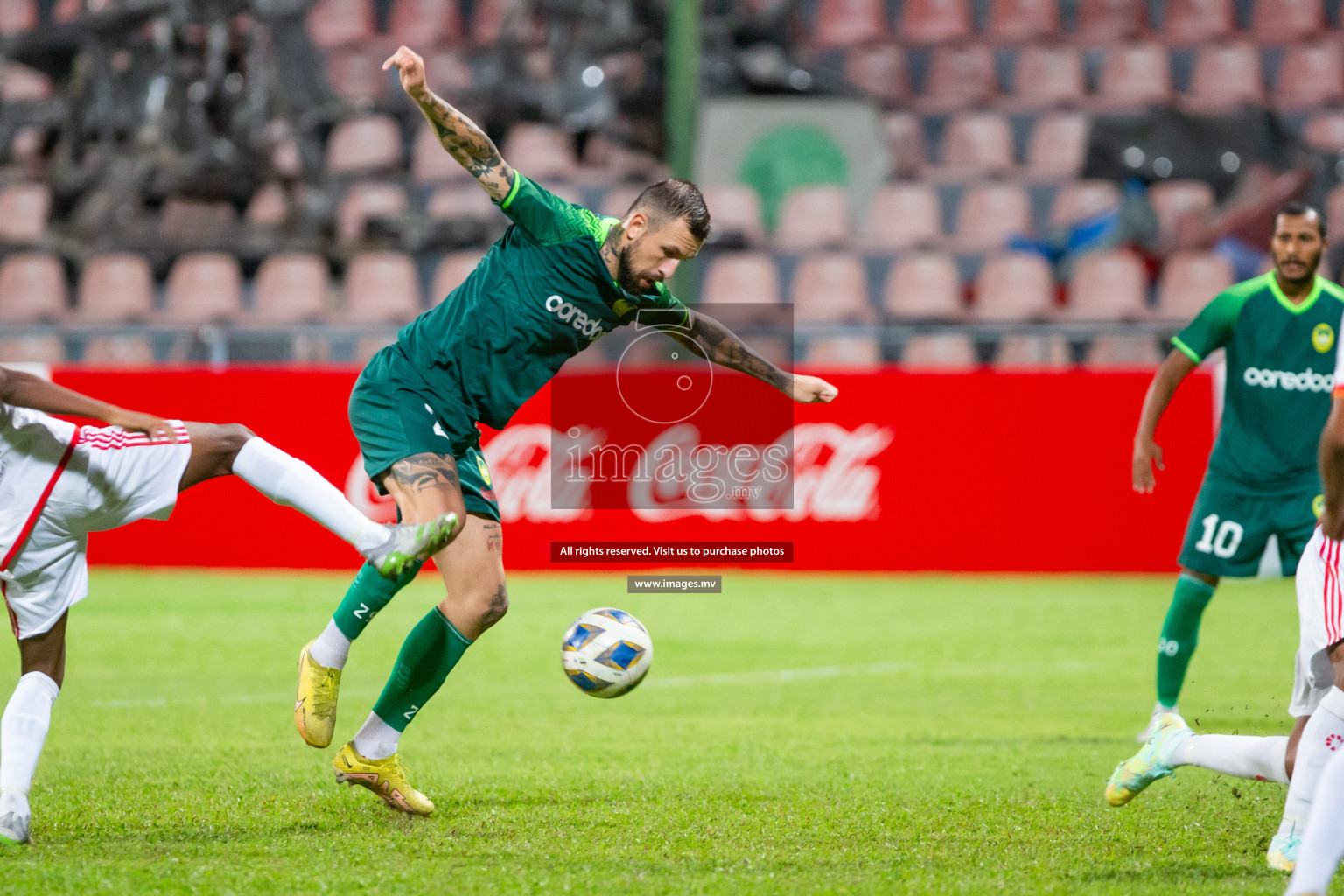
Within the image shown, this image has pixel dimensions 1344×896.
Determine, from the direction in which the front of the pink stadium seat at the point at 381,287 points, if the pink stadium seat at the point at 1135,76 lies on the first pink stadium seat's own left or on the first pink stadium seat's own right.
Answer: on the first pink stadium seat's own left

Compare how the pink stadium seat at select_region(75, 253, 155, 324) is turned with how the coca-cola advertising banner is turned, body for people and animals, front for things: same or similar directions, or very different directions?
same or similar directions

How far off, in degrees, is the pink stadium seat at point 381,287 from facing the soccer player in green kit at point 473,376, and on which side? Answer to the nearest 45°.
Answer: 0° — it already faces them

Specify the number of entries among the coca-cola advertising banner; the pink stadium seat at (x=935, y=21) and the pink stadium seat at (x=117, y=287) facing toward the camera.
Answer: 3

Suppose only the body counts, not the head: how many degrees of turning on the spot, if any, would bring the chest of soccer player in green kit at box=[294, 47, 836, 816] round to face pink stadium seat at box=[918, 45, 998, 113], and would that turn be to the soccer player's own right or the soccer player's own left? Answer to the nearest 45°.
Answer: approximately 135° to the soccer player's own left

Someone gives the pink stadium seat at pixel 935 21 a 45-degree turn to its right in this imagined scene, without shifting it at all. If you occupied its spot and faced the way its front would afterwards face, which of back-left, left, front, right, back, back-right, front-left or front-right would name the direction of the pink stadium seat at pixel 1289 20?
back-left

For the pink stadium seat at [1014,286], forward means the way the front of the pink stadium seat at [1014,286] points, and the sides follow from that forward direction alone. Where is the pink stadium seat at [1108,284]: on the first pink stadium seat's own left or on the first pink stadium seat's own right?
on the first pink stadium seat's own left

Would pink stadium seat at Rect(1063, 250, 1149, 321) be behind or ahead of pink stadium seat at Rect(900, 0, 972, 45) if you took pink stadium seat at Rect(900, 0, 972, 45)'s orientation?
ahead

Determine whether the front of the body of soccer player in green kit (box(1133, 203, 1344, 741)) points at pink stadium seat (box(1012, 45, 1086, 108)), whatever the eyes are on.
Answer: no

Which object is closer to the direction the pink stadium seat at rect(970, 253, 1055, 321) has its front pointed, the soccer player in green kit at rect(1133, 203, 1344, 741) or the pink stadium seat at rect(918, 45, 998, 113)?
the soccer player in green kit

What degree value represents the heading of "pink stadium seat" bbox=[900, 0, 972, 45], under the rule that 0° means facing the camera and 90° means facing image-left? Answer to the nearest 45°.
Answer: approximately 0°

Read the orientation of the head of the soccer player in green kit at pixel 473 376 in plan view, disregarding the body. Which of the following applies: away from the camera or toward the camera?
toward the camera

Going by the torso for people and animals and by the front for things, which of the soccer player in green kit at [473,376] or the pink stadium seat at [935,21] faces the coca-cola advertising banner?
the pink stadium seat

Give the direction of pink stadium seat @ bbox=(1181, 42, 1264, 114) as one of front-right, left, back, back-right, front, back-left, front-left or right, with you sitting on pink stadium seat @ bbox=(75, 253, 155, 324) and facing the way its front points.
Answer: left

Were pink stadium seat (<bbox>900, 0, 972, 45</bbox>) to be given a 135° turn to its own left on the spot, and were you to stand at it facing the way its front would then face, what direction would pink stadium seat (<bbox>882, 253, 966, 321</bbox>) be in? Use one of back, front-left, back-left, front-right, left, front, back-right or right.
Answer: back-right

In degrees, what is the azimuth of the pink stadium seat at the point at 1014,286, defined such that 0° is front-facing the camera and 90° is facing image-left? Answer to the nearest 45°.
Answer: approximately 0°

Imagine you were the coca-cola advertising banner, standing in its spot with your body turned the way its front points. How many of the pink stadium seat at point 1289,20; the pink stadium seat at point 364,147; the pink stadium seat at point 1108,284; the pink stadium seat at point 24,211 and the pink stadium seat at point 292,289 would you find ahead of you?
0
